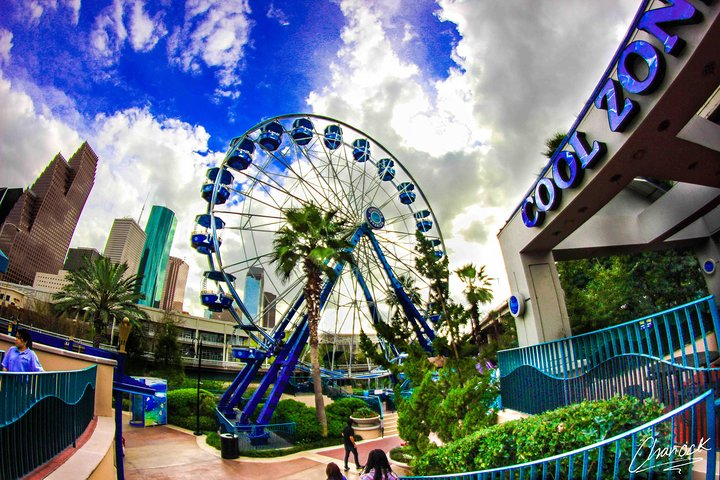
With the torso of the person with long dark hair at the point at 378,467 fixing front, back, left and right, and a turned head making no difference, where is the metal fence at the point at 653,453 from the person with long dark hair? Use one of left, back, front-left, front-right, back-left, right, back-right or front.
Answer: back-right

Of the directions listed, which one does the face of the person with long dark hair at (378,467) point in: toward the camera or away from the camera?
away from the camera

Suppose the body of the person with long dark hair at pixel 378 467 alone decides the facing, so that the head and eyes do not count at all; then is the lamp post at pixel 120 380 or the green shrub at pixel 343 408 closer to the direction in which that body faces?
the green shrub

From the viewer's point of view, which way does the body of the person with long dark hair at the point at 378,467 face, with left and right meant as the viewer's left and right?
facing away from the viewer

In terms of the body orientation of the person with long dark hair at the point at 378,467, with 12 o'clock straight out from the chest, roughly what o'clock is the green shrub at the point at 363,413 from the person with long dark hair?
The green shrub is roughly at 12 o'clock from the person with long dark hair.

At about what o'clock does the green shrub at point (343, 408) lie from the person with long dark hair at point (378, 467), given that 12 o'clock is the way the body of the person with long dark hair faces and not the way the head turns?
The green shrub is roughly at 12 o'clock from the person with long dark hair.

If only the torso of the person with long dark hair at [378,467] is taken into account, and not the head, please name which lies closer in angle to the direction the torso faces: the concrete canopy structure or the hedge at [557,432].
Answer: the concrete canopy structure

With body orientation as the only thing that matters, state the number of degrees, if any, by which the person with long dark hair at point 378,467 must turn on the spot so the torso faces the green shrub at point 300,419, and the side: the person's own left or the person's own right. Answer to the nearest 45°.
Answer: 0° — they already face it

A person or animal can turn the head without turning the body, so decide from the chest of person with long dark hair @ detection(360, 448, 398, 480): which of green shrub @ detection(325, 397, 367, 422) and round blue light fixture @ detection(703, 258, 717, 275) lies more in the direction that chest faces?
the green shrub
